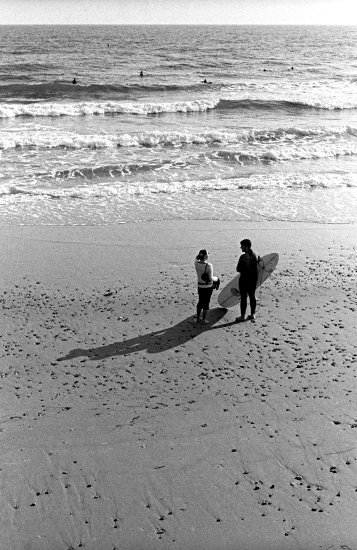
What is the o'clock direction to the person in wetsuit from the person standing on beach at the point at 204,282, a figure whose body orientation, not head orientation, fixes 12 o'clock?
The person in wetsuit is roughly at 1 o'clock from the person standing on beach.

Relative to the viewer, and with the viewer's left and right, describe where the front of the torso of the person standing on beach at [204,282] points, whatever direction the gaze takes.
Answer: facing away from the viewer and to the right of the viewer
